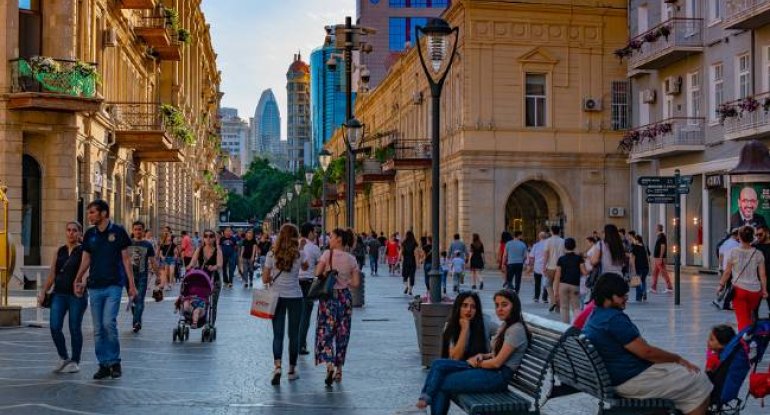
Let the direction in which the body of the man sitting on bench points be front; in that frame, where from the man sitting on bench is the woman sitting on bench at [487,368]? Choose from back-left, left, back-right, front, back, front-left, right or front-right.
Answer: back

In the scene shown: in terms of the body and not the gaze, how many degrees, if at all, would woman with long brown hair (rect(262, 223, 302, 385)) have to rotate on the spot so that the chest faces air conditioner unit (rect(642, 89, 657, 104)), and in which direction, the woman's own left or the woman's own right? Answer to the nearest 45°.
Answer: approximately 45° to the woman's own right

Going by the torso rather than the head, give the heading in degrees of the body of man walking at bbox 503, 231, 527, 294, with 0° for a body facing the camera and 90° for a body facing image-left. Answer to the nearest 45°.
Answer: approximately 180°

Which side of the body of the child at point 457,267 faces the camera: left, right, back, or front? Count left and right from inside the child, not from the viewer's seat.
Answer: back

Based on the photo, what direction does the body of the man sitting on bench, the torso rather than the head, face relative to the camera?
to the viewer's right

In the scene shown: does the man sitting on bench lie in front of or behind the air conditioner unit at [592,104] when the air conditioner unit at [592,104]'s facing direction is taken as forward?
in front

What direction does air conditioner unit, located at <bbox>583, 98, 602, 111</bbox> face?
toward the camera

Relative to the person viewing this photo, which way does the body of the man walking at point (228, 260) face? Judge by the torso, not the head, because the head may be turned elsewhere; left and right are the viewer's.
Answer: facing the viewer

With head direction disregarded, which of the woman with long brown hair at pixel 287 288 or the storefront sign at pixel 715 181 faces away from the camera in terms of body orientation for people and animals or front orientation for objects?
the woman with long brown hair

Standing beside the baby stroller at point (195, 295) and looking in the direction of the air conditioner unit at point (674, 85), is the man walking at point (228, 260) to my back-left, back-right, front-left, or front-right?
front-left

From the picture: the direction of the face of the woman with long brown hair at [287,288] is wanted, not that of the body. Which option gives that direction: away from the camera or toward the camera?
away from the camera

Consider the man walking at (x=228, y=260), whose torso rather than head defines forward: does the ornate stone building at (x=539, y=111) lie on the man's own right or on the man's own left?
on the man's own left

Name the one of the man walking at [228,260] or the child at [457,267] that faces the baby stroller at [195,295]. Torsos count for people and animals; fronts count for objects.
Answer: the man walking

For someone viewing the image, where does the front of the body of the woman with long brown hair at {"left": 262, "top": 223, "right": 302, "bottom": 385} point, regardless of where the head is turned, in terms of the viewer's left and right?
facing away from the viewer

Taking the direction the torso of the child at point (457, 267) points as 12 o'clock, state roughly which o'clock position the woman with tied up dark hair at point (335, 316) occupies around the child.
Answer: The woman with tied up dark hair is roughly at 6 o'clock from the child.
